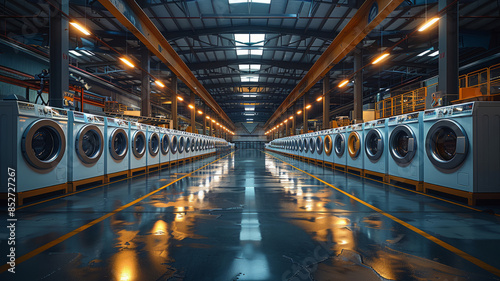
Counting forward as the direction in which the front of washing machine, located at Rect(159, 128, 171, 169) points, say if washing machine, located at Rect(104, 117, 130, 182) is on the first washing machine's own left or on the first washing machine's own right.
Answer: on the first washing machine's own right

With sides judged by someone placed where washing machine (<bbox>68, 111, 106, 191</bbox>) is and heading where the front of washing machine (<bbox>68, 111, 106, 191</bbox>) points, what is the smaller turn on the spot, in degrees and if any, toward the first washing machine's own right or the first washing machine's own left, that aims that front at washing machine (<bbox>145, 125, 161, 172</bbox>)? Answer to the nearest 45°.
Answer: approximately 90° to the first washing machine's own left

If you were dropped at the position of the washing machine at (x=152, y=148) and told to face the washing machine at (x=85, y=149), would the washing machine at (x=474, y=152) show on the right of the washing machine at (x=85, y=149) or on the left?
left

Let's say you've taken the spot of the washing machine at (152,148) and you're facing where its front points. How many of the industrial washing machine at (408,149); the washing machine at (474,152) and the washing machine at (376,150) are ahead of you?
3

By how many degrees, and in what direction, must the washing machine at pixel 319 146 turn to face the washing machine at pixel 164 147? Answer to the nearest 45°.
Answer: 0° — it already faces it

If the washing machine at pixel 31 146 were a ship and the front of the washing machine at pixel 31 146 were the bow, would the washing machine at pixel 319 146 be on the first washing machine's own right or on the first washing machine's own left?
on the first washing machine's own left

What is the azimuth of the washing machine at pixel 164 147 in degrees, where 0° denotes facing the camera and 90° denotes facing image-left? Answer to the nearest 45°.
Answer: approximately 315°

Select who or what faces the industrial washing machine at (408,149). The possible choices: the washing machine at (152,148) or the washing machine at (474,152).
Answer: the washing machine at (152,148)

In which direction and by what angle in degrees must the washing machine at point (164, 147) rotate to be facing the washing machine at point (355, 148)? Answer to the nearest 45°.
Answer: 0° — it already faces it
